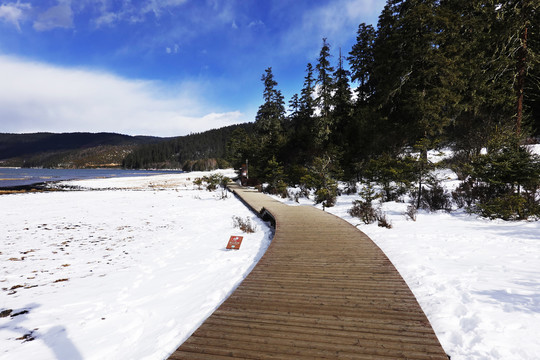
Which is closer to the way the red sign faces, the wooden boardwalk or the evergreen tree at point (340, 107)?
the wooden boardwalk

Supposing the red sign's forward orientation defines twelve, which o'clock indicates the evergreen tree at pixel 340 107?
The evergreen tree is roughly at 7 o'clock from the red sign.

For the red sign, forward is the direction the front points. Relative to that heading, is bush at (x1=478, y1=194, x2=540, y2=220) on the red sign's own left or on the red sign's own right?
on the red sign's own left

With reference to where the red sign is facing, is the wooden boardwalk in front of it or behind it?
in front

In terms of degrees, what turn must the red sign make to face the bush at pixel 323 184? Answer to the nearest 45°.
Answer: approximately 135° to its left

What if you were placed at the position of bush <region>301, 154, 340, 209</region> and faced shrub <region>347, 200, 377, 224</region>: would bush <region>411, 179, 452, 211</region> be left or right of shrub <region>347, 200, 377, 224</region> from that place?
left

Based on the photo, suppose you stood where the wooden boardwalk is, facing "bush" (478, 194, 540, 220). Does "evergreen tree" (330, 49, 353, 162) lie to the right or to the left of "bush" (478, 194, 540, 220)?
left

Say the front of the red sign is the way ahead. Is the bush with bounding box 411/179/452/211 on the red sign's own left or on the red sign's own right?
on the red sign's own left

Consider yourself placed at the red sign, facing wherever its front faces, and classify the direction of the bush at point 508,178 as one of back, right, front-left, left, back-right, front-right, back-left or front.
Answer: left

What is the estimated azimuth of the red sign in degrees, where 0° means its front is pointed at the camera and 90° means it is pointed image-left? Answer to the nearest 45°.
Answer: approximately 0°
